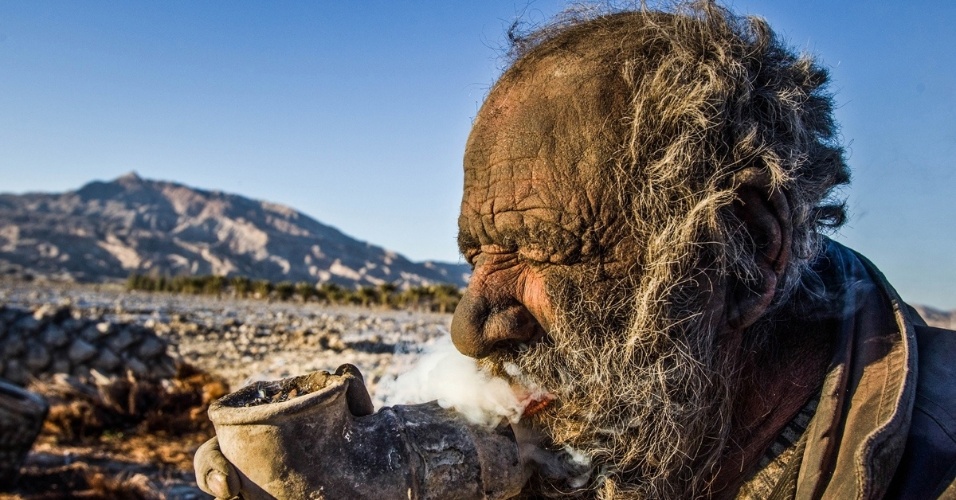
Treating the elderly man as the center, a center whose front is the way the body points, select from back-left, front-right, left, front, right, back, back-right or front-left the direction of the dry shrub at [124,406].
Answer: front-right

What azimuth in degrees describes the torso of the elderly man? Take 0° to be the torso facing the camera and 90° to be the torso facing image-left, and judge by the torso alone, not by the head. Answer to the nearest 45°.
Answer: approximately 90°
